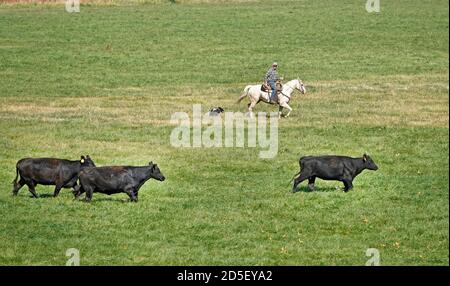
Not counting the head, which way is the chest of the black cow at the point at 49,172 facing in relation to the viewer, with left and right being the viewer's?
facing to the right of the viewer

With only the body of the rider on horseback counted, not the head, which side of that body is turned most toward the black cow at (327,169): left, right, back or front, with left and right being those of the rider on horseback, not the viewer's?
right

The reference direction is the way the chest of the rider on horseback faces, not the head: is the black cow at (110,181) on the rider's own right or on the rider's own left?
on the rider's own right

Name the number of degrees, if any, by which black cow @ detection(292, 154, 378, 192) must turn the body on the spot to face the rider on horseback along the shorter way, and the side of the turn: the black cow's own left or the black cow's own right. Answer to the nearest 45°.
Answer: approximately 90° to the black cow's own left

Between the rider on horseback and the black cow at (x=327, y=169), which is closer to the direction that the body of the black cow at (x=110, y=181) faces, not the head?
the black cow

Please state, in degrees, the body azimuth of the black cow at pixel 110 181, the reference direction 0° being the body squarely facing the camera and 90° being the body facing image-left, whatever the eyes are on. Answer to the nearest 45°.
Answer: approximately 270°

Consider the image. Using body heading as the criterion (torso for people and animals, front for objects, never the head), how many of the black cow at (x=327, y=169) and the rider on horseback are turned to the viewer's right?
2

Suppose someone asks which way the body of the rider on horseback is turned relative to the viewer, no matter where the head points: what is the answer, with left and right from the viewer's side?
facing to the right of the viewer

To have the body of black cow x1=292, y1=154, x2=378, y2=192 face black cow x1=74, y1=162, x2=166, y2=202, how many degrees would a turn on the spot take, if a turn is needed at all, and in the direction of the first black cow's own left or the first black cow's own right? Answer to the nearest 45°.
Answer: approximately 180°

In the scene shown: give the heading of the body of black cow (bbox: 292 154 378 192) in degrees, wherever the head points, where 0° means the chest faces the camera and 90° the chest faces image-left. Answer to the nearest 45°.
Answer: approximately 270°
